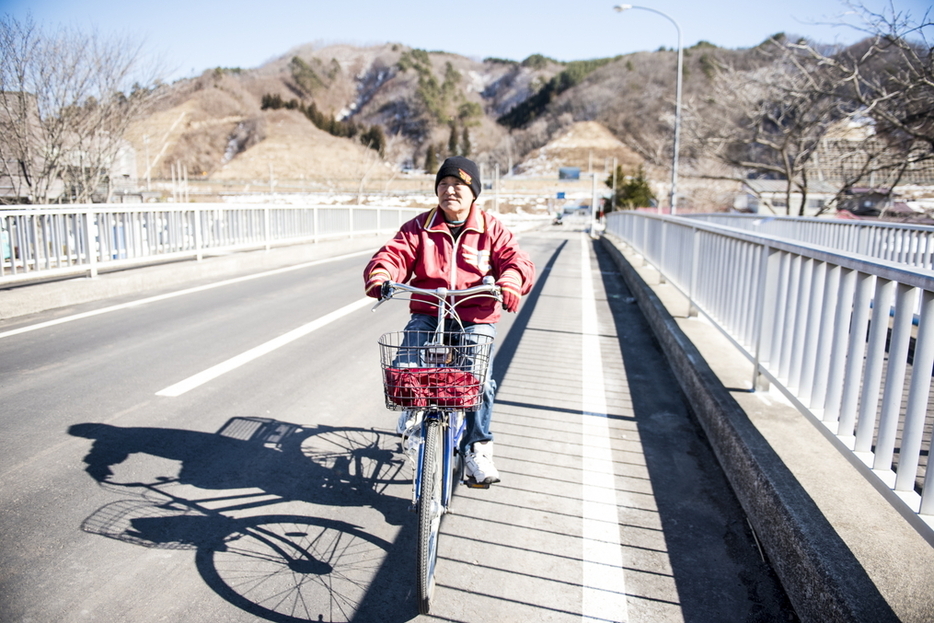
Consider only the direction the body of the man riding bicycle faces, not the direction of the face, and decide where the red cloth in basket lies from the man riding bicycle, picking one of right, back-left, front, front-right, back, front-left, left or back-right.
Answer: front

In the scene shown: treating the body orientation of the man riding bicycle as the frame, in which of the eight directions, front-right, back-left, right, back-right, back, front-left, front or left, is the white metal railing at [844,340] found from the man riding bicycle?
left

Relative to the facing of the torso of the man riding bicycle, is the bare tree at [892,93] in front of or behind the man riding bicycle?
behind

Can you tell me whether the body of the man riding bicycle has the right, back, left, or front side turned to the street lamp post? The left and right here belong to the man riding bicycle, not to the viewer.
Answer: back

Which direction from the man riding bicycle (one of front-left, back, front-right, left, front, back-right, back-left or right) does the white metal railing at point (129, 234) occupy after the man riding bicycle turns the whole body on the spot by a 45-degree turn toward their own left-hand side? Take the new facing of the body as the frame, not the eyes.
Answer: back

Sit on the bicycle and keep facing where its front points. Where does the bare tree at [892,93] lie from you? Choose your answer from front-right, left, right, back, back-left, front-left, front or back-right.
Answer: back-left

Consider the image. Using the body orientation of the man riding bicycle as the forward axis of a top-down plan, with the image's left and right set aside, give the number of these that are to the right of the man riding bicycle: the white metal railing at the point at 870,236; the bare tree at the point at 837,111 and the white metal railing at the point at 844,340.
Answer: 0

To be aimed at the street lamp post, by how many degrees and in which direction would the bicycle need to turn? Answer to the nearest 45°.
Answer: approximately 180°

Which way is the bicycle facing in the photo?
toward the camera

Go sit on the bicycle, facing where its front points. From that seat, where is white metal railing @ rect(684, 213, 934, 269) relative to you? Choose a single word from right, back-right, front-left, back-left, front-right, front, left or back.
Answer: back-left

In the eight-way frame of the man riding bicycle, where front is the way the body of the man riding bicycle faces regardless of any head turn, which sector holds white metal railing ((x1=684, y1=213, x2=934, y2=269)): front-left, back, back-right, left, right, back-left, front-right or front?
back-left

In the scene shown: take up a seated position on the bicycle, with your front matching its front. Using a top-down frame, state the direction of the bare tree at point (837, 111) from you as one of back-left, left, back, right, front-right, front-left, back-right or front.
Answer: back-left

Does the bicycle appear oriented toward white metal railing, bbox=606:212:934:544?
no

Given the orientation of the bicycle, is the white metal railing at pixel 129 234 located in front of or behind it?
behind

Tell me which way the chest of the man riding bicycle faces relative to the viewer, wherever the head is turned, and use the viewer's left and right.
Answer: facing the viewer

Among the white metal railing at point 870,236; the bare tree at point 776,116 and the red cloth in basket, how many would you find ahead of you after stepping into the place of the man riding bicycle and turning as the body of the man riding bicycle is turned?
1

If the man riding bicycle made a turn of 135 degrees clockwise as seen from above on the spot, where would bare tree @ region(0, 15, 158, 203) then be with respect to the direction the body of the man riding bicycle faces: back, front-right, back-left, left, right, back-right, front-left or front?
front
